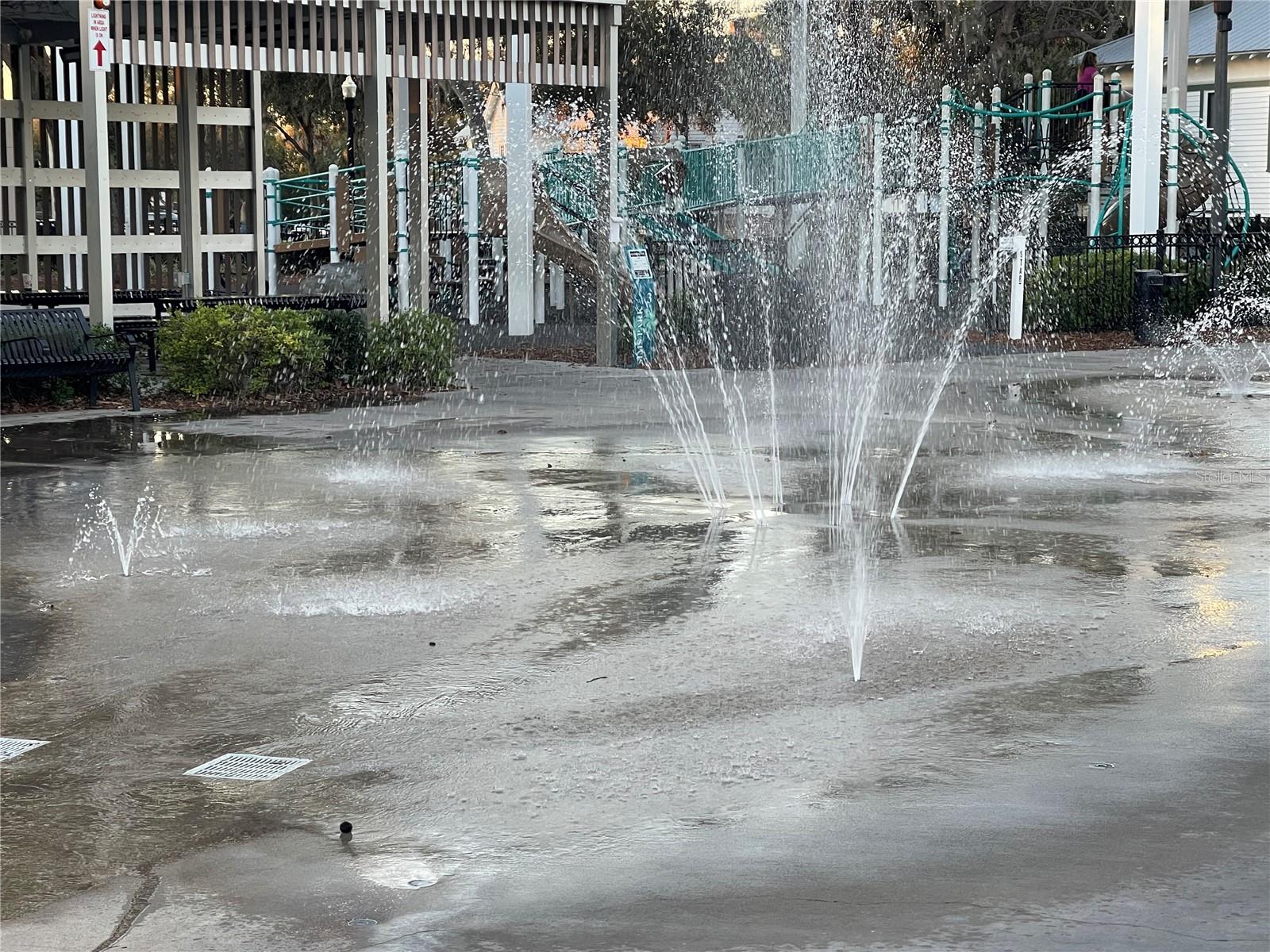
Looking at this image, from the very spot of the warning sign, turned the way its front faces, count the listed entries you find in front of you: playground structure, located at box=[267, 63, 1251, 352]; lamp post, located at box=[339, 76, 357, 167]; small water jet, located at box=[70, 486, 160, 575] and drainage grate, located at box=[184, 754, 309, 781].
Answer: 2

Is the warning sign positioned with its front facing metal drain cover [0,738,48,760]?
yes

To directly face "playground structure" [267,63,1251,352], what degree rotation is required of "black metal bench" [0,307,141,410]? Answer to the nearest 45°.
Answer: approximately 90° to its left

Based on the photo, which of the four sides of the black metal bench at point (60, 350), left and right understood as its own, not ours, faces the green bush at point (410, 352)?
left

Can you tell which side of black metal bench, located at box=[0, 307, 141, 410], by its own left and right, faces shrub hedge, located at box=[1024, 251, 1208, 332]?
left

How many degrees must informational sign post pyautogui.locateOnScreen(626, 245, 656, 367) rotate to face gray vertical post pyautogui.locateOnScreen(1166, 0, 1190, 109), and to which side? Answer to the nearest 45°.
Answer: approximately 135° to its left

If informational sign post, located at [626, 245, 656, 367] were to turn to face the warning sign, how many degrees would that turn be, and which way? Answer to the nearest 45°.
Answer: approximately 45° to its right

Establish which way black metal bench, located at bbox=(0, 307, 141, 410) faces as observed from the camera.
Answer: facing the viewer and to the right of the viewer

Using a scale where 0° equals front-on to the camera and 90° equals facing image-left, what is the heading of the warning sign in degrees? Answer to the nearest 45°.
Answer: approximately 0°

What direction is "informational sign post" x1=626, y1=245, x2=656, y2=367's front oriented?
toward the camera

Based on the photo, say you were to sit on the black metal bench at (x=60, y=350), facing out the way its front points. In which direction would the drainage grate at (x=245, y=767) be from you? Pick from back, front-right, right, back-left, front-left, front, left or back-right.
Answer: front-right

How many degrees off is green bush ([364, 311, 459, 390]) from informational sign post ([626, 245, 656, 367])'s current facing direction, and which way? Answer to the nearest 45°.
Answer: approximately 45° to its right

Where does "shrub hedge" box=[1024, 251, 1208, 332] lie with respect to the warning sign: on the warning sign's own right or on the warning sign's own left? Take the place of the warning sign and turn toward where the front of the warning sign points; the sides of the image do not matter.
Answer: on the warning sign's own left

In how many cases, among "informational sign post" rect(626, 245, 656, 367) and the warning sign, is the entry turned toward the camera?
2

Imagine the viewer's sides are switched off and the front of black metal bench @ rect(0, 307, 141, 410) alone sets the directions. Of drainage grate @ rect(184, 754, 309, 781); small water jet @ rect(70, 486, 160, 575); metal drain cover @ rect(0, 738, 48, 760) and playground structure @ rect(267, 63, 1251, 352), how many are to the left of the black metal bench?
1
